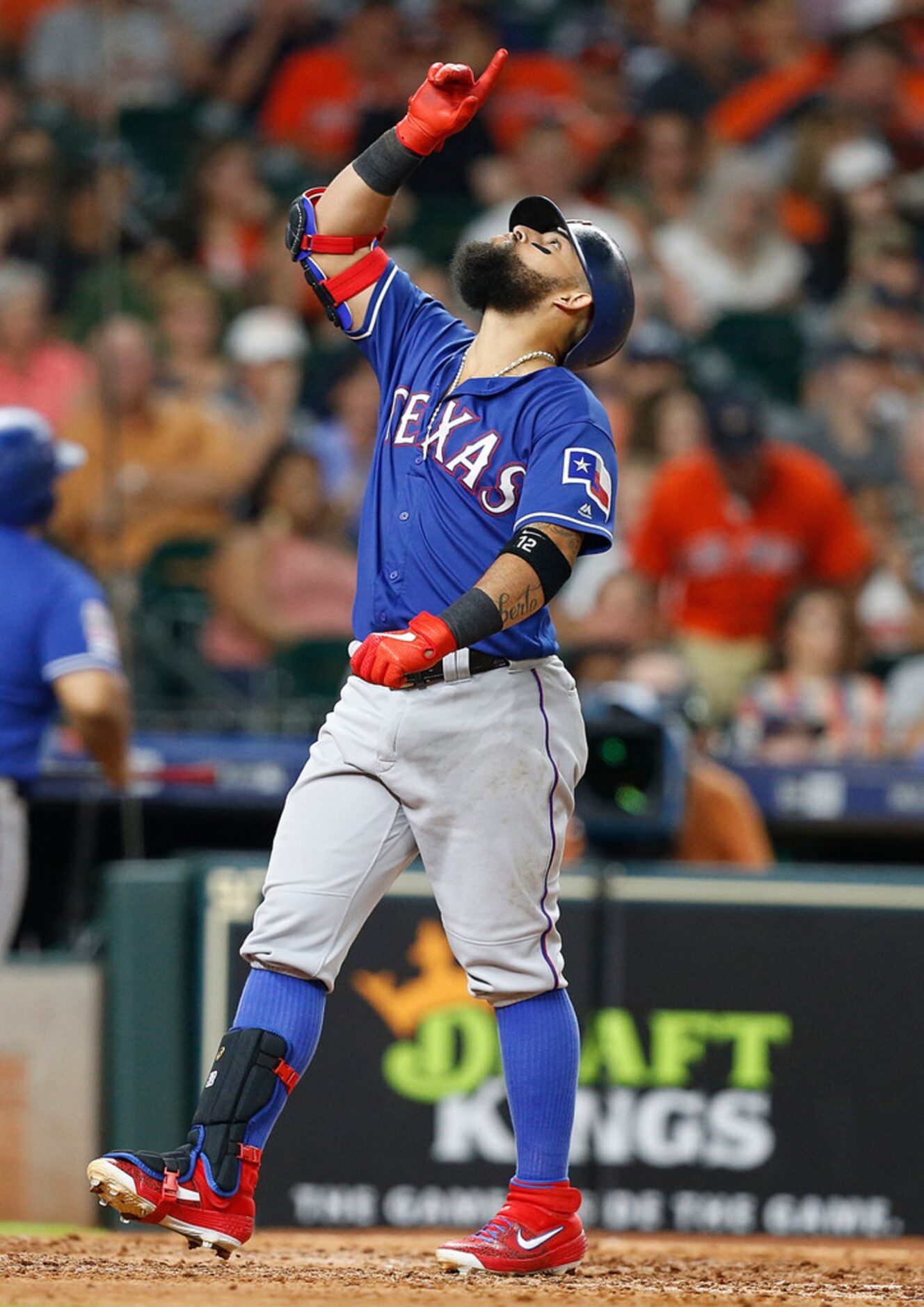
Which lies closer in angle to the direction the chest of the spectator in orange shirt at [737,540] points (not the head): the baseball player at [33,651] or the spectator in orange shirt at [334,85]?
the baseball player

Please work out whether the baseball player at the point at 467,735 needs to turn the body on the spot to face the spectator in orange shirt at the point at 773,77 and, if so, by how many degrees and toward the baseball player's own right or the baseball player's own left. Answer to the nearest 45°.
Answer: approximately 135° to the baseball player's own right

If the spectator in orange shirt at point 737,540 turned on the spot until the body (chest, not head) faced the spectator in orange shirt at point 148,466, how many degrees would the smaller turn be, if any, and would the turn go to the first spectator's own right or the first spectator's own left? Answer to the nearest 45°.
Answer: approximately 90° to the first spectator's own right

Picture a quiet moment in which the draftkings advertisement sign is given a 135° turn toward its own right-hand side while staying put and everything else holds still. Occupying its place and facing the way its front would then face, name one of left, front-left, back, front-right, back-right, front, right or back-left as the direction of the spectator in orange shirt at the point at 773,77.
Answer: front-right

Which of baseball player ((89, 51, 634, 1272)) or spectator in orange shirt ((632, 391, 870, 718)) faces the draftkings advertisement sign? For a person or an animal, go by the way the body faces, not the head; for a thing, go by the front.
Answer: the spectator in orange shirt

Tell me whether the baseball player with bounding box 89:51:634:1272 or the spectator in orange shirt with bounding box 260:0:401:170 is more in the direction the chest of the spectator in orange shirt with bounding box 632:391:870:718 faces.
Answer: the baseball player

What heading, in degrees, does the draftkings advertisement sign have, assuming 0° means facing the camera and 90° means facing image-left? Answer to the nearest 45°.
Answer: approximately 0°

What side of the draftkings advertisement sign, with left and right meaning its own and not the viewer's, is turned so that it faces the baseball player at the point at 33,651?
right

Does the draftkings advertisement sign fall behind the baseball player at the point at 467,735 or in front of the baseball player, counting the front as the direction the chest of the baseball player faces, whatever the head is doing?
behind

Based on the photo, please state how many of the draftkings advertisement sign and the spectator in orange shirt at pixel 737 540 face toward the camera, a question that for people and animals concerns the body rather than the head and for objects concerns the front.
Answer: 2

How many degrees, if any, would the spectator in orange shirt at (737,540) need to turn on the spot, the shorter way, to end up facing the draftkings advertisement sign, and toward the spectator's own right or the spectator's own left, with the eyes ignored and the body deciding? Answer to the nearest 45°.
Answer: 0° — they already face it
